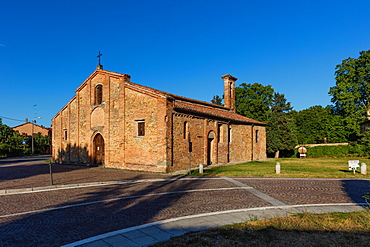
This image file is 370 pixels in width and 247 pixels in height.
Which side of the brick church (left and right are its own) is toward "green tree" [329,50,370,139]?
back

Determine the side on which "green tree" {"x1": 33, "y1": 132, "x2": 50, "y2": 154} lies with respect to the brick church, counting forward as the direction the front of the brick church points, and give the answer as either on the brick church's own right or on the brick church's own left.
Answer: on the brick church's own right

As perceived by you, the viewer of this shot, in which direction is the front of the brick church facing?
facing the viewer and to the left of the viewer

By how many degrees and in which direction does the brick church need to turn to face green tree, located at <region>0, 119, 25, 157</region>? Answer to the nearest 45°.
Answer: approximately 90° to its right

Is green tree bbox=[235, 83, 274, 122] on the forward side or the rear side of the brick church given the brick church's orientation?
on the rear side

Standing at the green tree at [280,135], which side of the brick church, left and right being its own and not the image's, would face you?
back
